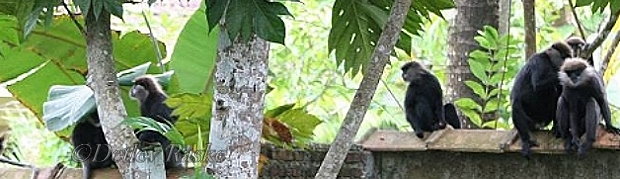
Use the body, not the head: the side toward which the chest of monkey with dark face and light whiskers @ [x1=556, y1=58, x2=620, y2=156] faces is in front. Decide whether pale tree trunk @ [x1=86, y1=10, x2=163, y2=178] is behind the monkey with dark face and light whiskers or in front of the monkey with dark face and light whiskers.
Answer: in front

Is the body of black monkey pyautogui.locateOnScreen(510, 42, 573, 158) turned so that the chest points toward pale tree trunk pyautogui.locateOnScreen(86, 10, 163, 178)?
no

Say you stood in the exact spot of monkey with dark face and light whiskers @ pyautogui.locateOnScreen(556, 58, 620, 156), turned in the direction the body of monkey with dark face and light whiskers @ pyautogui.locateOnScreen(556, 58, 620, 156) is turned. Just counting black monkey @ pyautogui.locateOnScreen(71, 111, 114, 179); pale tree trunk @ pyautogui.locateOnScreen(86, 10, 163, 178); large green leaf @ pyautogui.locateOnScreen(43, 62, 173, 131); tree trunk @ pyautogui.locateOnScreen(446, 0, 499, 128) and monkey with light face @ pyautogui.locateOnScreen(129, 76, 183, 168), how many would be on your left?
0

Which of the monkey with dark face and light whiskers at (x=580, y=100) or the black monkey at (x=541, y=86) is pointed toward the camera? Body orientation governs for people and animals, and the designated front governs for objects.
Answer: the monkey with dark face and light whiskers

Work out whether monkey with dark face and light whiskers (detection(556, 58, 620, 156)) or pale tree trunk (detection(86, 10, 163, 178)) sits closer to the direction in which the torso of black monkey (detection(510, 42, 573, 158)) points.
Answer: the monkey with dark face and light whiskers

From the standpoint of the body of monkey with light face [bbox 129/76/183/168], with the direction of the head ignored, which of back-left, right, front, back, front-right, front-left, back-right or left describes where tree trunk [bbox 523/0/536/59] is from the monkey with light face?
back

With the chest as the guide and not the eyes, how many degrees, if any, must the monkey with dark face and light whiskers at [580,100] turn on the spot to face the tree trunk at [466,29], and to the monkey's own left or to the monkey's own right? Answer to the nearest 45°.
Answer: approximately 135° to the monkey's own right

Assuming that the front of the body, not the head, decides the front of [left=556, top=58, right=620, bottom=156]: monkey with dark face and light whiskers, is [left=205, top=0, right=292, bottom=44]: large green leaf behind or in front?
in front

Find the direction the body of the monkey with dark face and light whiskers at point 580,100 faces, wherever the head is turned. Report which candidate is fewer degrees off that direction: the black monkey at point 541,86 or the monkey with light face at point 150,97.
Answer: the monkey with light face

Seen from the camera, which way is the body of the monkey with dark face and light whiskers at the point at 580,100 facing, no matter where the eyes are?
toward the camera
